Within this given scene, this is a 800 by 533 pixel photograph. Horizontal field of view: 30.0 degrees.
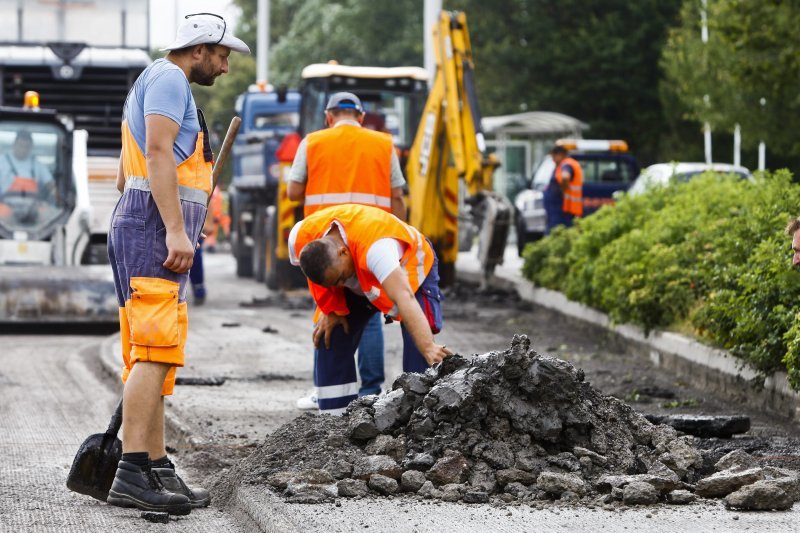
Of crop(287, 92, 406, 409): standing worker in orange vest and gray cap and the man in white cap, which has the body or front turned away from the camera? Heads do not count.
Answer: the standing worker in orange vest and gray cap

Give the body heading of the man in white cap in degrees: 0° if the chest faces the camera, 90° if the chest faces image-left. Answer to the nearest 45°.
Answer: approximately 270°

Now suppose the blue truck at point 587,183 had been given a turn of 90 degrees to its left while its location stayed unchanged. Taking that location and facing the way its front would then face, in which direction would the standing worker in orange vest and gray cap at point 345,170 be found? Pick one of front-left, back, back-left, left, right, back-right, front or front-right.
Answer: front-right

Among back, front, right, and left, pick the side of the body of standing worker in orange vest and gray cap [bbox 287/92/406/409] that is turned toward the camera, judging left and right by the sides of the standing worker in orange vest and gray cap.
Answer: back

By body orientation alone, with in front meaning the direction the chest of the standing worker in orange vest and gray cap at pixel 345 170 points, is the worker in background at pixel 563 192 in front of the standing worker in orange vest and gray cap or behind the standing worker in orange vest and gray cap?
in front

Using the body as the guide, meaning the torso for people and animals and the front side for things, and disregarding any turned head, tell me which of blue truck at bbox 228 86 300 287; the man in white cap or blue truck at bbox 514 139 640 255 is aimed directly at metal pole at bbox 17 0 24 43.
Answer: blue truck at bbox 514 139 640 255

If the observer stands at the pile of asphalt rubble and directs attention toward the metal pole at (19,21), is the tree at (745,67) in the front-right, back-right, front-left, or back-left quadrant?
front-right

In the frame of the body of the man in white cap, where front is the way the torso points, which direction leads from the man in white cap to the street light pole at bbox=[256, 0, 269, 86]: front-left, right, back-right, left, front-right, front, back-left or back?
left

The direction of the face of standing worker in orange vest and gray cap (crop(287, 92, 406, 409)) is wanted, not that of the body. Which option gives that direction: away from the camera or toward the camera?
away from the camera

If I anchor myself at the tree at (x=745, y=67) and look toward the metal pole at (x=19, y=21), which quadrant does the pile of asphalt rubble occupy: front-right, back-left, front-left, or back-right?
front-left

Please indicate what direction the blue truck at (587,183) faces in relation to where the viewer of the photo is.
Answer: facing the viewer and to the left of the viewer

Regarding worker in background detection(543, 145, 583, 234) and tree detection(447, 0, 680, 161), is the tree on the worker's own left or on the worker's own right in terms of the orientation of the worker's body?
on the worker's own right

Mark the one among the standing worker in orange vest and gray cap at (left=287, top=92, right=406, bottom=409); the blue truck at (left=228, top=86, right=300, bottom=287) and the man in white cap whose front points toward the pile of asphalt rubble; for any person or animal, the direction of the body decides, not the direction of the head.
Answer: the man in white cap

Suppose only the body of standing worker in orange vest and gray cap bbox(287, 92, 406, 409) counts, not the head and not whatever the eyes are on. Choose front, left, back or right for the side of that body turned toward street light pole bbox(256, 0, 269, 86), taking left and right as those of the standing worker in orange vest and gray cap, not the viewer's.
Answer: front
